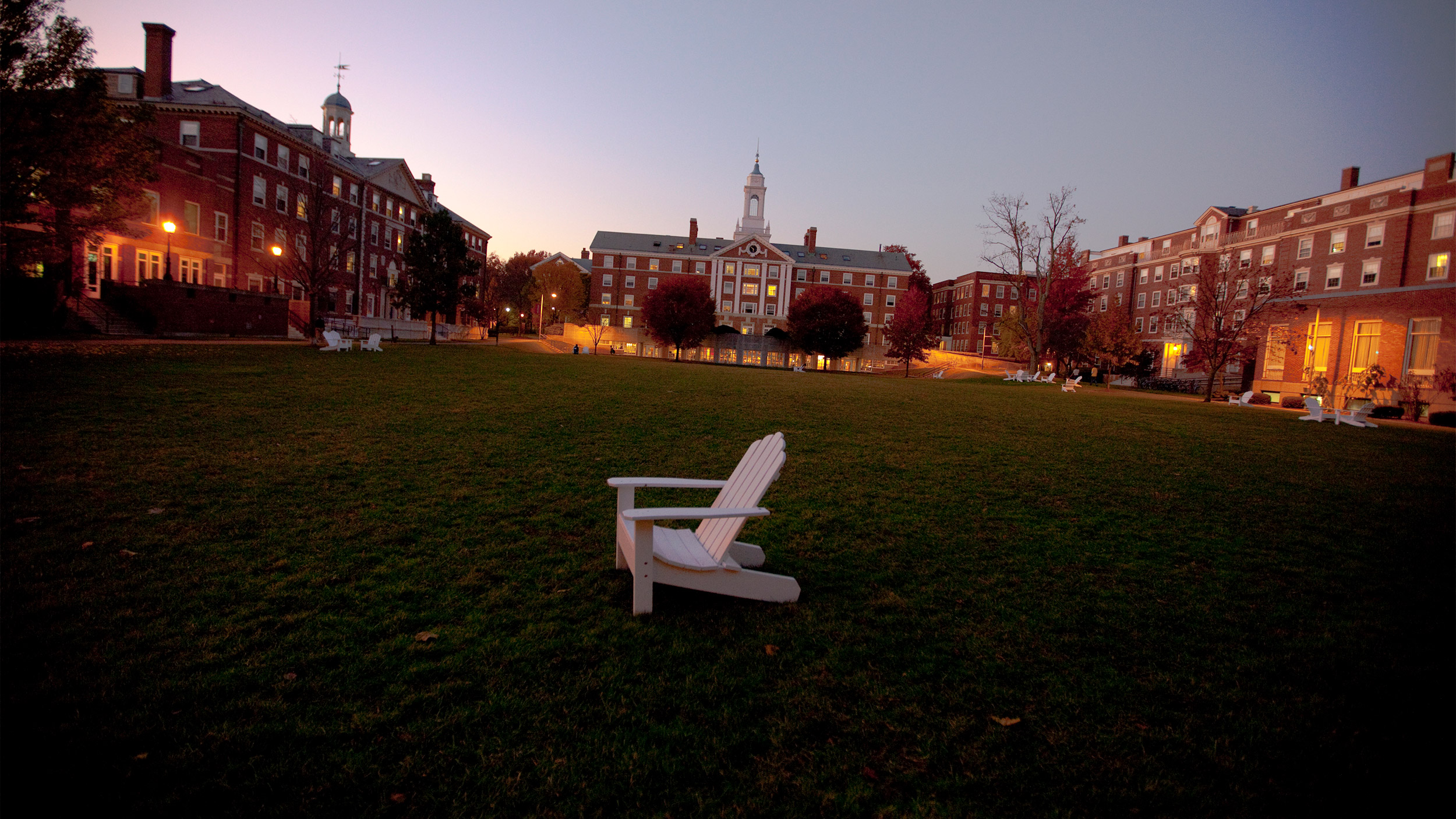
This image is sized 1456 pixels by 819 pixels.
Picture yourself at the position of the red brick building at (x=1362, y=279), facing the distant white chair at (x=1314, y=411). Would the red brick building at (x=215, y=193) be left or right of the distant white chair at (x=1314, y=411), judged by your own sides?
right

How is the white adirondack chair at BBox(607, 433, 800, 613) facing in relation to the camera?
to the viewer's left

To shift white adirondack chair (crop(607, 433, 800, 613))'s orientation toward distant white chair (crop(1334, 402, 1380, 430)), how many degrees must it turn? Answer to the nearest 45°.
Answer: approximately 135° to its right

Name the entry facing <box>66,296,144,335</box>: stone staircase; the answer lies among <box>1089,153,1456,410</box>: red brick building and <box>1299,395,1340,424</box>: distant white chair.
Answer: the red brick building

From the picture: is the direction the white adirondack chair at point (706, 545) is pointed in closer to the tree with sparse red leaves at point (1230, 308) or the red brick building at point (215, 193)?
the red brick building

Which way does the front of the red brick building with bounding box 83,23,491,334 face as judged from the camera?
facing the viewer and to the right of the viewer

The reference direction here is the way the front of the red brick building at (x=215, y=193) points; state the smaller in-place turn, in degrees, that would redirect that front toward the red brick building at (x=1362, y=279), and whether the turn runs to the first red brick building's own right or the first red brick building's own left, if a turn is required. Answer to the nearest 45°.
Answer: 0° — it already faces it

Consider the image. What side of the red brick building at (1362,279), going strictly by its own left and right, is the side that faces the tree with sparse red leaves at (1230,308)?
front

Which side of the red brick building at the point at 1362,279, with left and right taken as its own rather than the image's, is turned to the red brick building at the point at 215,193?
front

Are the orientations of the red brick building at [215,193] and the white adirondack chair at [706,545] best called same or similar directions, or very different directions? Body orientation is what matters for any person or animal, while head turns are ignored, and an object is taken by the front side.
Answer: very different directions
